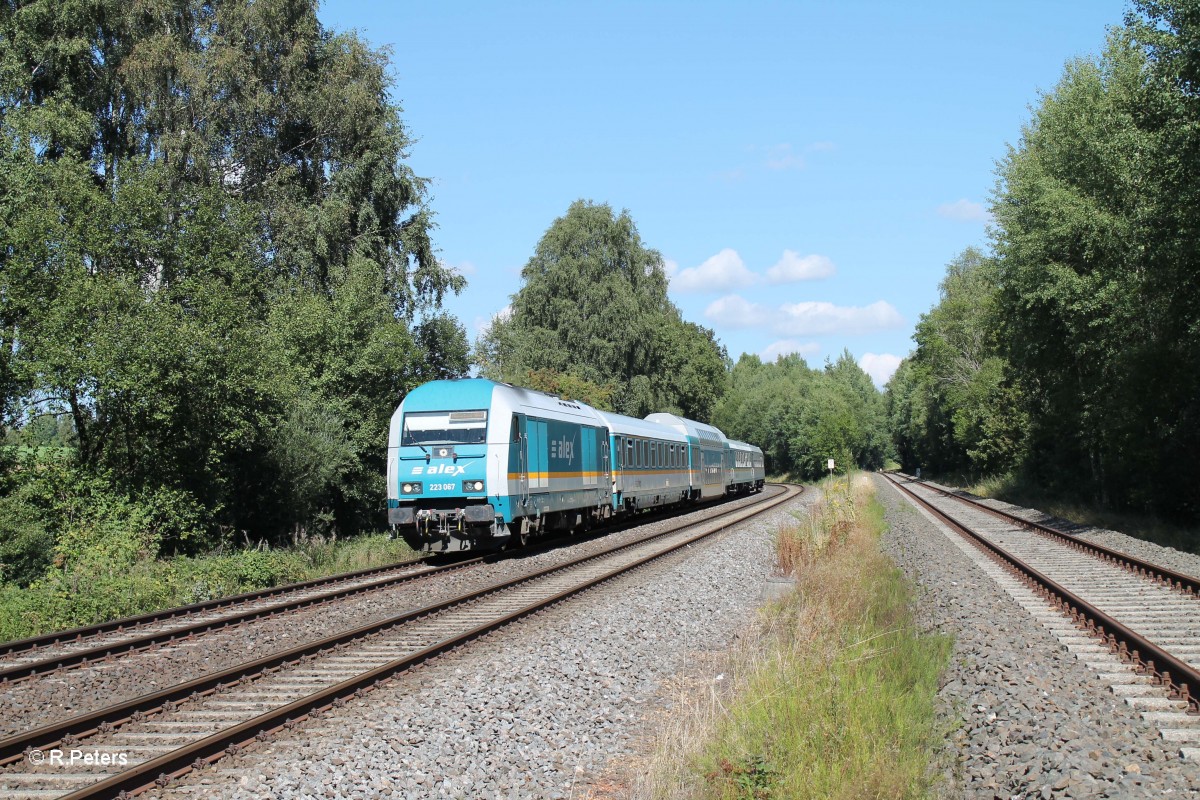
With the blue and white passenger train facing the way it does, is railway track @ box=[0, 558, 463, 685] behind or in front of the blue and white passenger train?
in front

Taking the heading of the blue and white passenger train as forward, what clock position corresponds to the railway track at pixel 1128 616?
The railway track is roughly at 11 o'clock from the blue and white passenger train.

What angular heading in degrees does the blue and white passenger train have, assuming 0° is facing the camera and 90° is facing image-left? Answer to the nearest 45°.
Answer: approximately 45°

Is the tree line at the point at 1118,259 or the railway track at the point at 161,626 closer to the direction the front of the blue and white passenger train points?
the railway track

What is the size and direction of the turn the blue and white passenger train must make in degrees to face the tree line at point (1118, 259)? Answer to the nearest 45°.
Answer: approximately 135° to its left

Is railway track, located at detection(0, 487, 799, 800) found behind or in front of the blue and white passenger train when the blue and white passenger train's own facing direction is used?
in front
